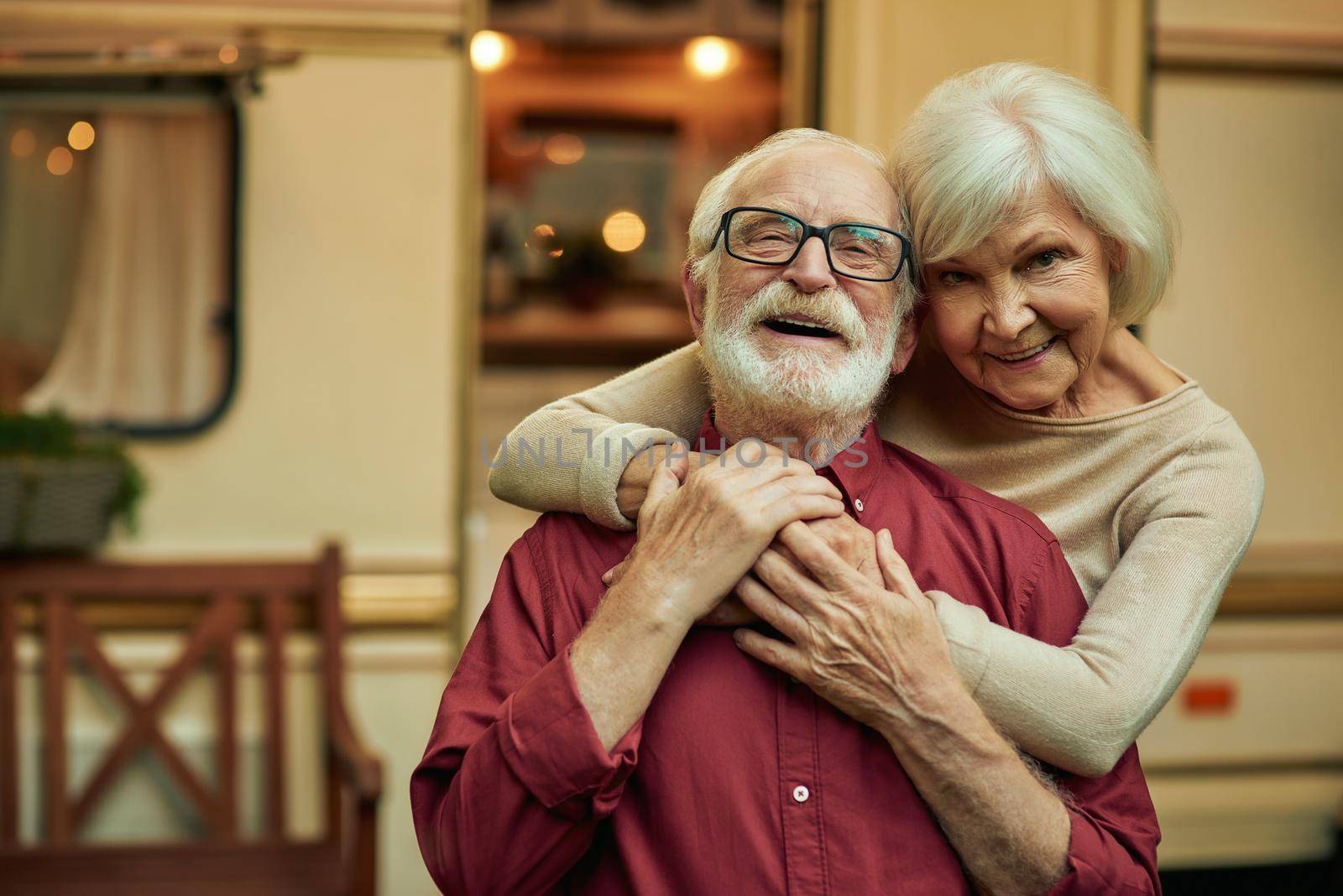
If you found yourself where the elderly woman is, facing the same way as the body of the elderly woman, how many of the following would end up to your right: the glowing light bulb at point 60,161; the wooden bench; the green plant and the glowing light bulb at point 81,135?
4

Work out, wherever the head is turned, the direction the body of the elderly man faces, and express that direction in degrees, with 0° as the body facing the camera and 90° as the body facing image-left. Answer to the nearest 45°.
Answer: approximately 0°

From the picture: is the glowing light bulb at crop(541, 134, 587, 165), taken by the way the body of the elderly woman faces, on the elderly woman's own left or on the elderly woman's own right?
on the elderly woman's own right

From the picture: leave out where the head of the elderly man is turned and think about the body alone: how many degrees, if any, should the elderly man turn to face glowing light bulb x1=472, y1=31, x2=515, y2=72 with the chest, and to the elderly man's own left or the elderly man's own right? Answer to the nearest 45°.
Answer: approximately 180°

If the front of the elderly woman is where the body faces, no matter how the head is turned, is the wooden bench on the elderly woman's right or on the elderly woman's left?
on the elderly woman's right

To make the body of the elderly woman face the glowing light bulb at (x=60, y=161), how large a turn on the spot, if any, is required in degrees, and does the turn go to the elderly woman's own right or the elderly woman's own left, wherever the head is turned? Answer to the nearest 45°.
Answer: approximately 90° to the elderly woman's own right

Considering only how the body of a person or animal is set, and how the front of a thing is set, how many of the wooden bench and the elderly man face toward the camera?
2

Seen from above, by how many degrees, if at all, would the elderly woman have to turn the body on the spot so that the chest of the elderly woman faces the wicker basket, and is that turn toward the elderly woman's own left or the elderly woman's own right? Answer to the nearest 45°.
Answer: approximately 90° to the elderly woman's own right
